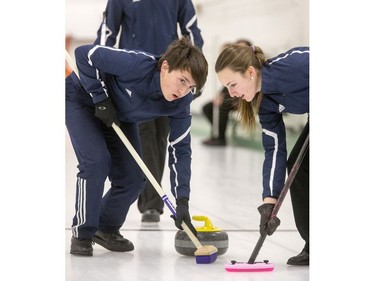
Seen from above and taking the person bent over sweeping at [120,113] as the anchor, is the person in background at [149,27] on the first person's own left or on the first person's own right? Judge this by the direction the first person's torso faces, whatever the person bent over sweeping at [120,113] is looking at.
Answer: on the first person's own left

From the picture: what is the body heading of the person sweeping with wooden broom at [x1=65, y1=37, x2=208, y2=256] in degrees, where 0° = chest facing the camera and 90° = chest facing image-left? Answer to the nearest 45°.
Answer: approximately 315°
